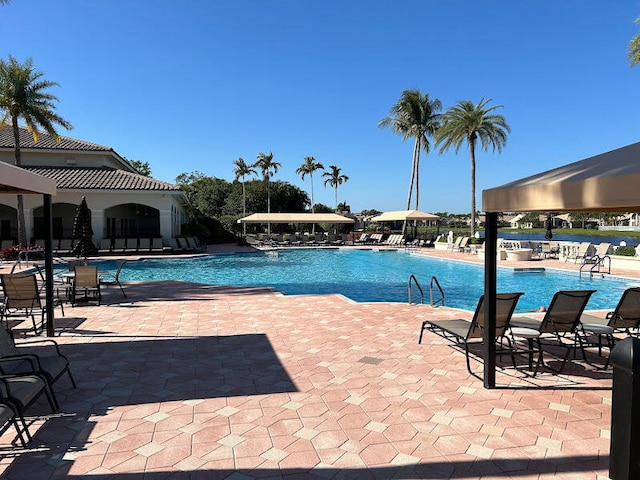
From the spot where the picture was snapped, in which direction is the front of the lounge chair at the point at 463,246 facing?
facing the viewer and to the left of the viewer

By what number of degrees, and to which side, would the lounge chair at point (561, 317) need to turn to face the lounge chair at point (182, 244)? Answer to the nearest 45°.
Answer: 0° — it already faces it

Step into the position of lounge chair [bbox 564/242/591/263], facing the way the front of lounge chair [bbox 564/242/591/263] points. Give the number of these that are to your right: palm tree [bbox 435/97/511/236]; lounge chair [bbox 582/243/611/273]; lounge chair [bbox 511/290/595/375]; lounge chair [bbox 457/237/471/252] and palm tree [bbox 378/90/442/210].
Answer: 3

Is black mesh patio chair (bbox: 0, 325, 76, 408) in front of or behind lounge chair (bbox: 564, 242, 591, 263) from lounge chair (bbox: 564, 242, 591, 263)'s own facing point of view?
in front

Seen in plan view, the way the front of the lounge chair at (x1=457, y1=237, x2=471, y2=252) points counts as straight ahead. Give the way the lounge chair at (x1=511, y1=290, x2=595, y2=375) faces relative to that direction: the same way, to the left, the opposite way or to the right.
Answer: to the right

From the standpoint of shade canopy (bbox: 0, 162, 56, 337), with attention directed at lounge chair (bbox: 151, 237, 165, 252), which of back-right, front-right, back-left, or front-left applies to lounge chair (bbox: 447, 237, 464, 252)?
front-right

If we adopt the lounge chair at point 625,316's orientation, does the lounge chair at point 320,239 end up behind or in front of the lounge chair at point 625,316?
in front

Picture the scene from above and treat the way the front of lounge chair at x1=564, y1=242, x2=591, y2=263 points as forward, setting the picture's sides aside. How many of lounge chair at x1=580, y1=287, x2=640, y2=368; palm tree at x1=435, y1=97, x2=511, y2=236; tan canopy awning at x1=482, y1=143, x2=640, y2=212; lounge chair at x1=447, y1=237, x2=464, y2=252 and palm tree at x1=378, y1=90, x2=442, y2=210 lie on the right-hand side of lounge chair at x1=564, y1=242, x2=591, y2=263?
3

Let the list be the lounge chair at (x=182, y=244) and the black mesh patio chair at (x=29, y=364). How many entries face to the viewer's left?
0

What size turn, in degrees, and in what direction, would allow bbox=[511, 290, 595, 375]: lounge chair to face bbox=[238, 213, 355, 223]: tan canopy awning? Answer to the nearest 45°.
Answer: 0° — it already faces it

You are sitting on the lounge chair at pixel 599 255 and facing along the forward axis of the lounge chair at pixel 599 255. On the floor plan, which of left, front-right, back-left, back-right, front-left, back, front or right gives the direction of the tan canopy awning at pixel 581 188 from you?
front-left

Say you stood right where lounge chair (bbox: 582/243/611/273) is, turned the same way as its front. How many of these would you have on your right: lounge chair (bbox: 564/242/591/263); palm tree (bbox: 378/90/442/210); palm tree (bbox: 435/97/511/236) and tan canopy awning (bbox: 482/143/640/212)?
3

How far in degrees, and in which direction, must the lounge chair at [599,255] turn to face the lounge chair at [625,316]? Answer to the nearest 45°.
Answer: approximately 45° to its left

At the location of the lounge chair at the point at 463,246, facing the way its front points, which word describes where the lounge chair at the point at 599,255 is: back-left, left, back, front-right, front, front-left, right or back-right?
left

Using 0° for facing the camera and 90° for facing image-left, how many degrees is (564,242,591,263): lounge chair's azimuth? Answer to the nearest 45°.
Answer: approximately 45°
